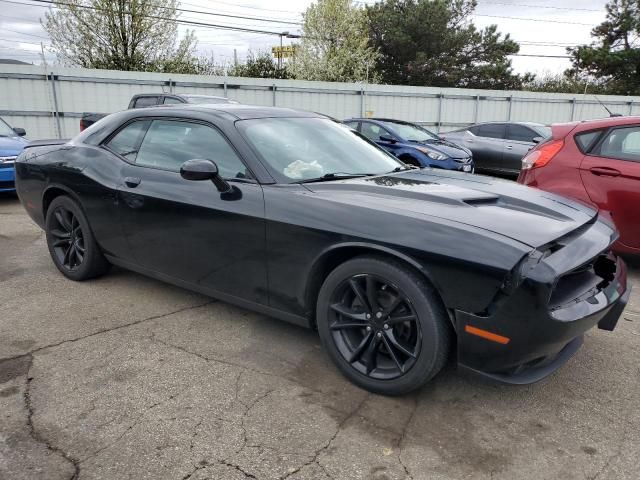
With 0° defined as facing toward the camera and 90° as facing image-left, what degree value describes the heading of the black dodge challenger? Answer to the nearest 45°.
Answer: approximately 315°

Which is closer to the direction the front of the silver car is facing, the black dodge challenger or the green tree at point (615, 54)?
the black dodge challenger

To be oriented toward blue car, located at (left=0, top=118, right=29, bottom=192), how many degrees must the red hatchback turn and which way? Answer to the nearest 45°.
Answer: approximately 180°

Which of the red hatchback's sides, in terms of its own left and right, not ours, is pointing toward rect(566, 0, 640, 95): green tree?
left

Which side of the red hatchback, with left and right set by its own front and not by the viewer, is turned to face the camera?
right

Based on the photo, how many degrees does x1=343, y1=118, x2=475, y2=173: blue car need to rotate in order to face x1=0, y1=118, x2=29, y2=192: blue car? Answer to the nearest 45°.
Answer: approximately 90° to its right
